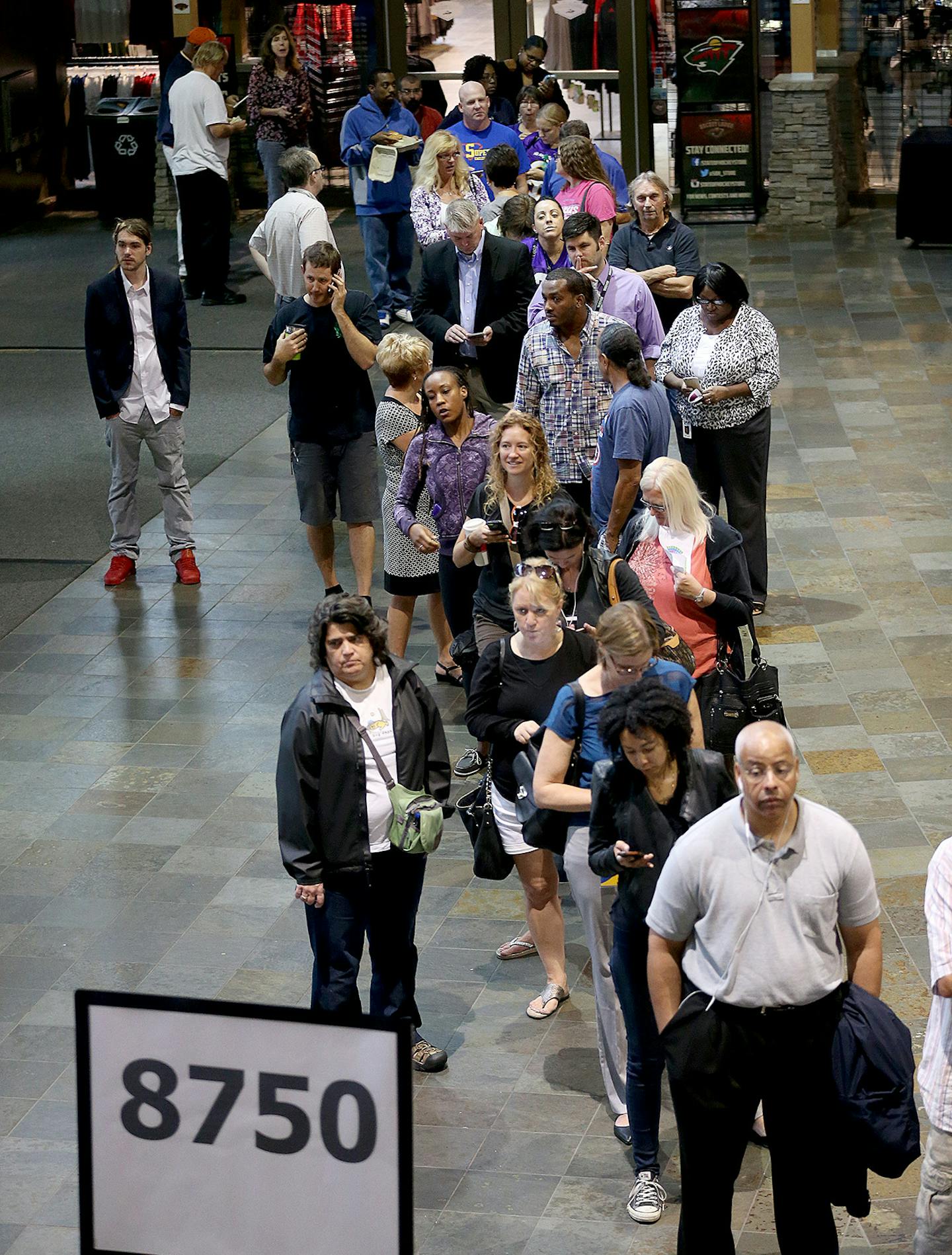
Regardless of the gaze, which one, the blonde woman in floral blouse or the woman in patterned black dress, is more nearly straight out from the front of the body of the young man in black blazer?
the woman in patterned black dress

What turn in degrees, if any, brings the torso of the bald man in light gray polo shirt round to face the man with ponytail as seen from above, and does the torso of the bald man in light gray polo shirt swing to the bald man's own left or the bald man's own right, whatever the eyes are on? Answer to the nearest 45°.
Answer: approximately 180°

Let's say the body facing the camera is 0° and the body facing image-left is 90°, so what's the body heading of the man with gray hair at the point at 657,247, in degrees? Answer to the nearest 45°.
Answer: approximately 0°

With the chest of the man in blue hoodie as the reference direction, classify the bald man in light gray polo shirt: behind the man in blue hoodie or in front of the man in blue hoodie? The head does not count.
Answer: in front

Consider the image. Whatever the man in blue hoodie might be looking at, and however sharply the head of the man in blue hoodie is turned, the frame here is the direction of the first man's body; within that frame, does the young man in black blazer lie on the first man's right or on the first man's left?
on the first man's right

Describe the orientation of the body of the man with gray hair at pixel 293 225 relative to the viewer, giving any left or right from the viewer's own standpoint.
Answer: facing away from the viewer and to the right of the viewer

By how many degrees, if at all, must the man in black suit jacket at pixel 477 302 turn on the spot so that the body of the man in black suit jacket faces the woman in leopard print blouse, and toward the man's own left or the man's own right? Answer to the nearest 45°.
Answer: approximately 45° to the man's own left
